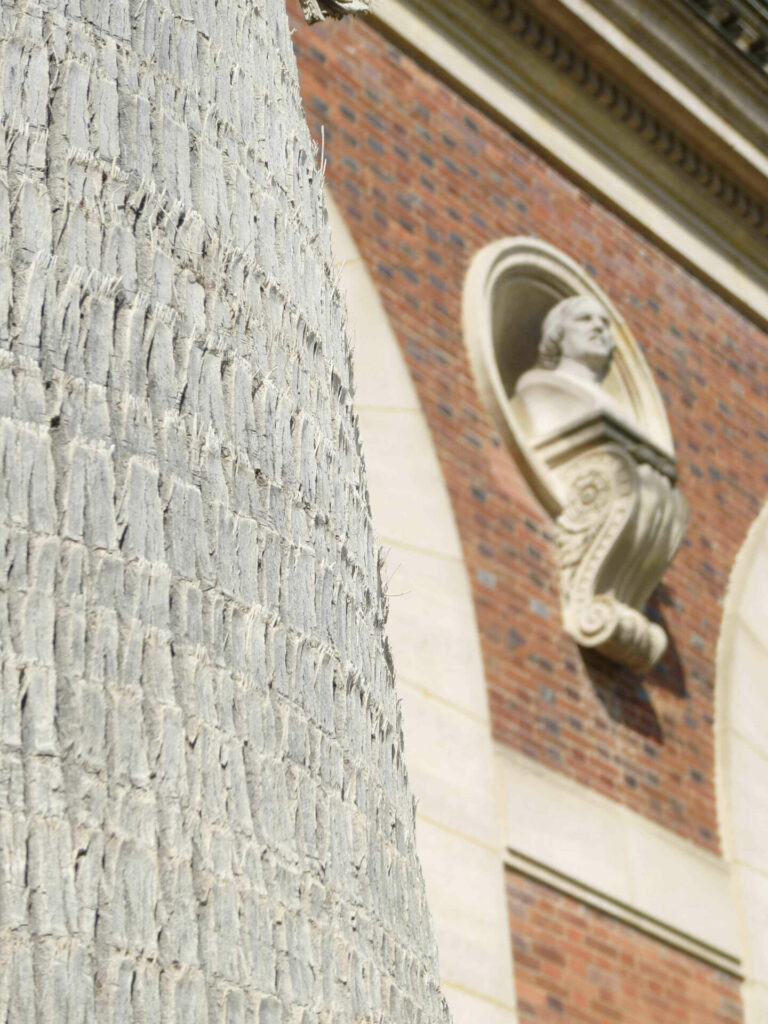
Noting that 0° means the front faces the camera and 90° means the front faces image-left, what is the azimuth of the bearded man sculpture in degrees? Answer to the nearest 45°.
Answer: approximately 315°

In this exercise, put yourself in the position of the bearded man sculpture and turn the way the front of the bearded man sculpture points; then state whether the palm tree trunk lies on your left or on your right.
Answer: on your right
